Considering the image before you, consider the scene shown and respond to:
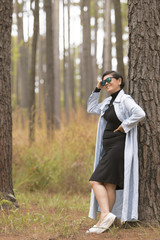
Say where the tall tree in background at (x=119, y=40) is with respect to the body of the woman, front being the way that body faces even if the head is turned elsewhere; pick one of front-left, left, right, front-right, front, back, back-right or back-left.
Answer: back-right

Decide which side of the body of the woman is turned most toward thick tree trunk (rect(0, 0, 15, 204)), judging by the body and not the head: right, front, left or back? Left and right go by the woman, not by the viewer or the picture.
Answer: right

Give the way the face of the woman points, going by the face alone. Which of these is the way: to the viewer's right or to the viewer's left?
to the viewer's left
